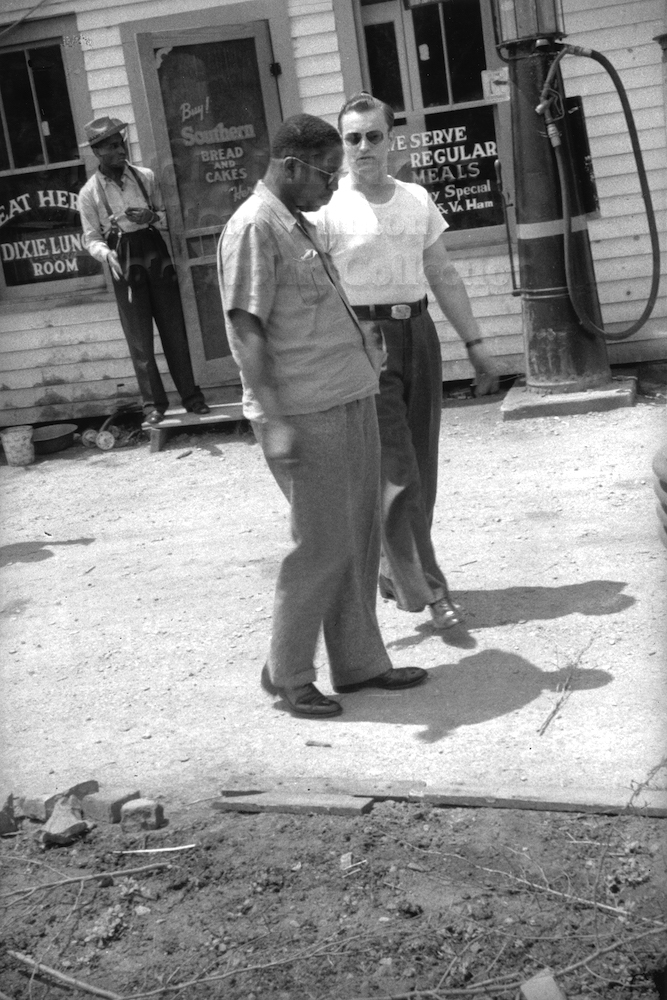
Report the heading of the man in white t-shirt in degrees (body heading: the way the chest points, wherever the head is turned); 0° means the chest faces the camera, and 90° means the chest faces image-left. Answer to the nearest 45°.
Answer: approximately 0°

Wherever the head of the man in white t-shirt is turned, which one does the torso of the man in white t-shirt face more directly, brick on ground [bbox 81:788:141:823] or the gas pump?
the brick on ground
